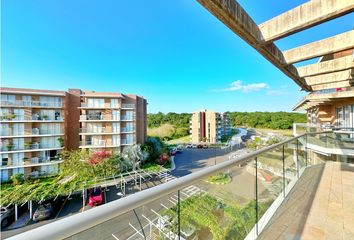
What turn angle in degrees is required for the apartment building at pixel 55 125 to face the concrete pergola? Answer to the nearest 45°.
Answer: approximately 45° to its right

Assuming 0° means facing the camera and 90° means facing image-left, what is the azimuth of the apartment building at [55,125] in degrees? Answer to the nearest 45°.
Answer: approximately 315°

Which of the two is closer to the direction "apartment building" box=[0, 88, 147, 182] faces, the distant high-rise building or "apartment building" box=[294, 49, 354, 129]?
the apartment building

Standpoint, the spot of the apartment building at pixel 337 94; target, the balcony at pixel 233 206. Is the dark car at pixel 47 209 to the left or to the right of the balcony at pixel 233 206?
right

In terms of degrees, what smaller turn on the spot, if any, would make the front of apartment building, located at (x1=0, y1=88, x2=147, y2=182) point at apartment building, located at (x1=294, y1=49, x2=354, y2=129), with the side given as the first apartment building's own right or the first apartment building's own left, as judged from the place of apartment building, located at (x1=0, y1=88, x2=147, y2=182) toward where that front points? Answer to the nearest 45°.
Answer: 0° — it already faces it

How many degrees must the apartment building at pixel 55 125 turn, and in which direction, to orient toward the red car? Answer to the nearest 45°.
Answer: approximately 45° to its right

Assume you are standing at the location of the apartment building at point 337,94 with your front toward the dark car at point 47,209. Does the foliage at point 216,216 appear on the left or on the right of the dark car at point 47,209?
left
